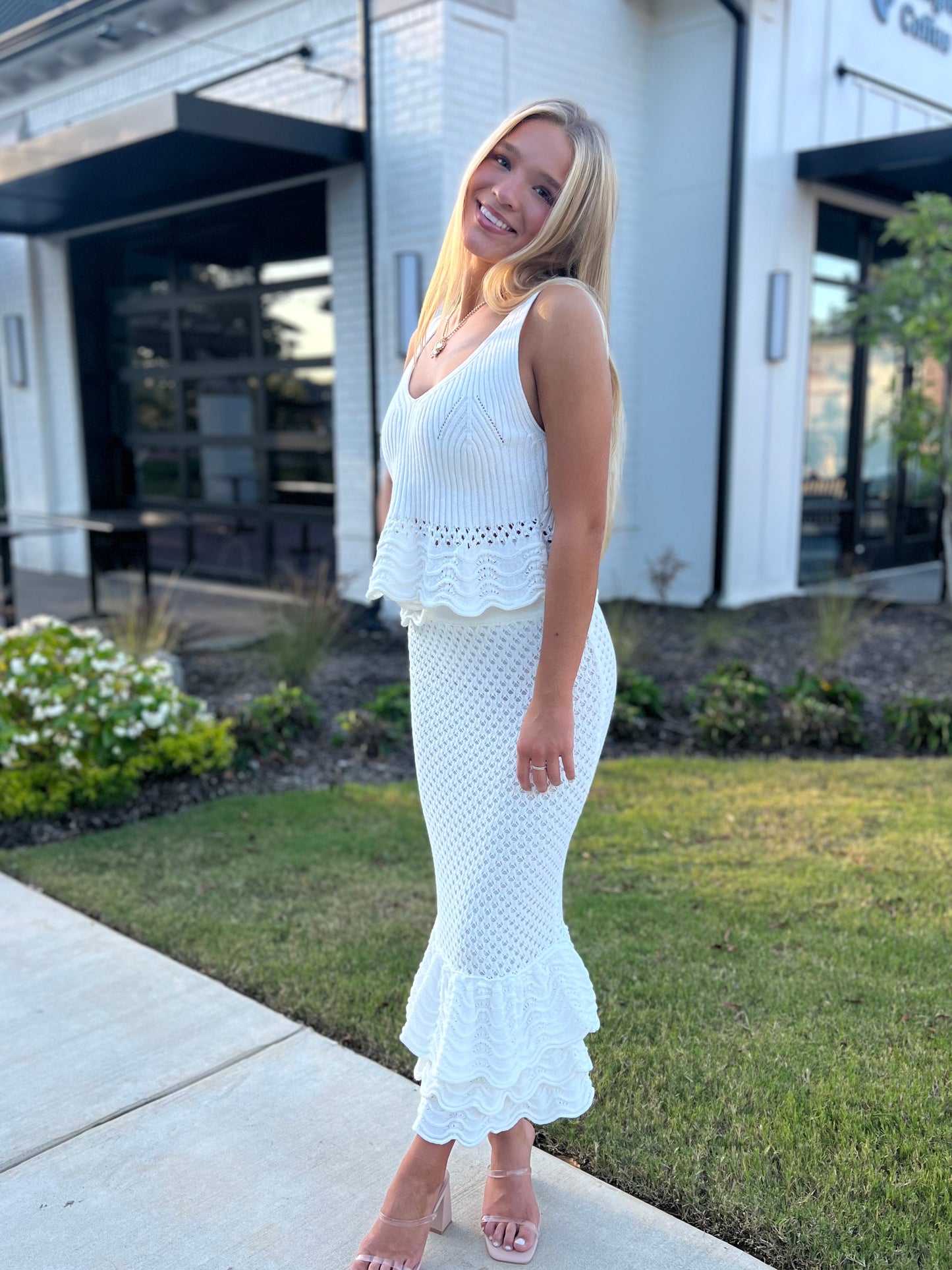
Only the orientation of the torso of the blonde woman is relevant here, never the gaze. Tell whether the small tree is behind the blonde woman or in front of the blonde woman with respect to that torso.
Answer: behind

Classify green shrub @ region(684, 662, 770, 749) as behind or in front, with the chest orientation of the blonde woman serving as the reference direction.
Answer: behind

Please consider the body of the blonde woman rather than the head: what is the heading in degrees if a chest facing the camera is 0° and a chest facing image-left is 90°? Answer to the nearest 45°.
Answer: approximately 45°

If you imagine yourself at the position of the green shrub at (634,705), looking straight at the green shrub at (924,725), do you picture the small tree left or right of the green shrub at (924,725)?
left

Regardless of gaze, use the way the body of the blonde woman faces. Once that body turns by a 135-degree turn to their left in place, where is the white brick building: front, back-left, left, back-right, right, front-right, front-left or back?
left

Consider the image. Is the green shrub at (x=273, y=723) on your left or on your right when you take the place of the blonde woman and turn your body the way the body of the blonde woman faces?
on your right

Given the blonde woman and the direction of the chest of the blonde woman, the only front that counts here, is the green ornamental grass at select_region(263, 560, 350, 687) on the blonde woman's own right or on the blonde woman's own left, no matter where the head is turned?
on the blonde woman's own right

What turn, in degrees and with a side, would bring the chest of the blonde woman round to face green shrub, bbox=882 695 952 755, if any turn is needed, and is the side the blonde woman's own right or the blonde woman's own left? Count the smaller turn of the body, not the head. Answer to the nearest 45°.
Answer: approximately 180°

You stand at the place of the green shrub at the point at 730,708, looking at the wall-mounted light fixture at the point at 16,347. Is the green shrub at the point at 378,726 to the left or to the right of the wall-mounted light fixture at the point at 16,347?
left

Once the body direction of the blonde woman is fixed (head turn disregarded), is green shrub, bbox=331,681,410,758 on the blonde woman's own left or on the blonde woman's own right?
on the blonde woman's own right

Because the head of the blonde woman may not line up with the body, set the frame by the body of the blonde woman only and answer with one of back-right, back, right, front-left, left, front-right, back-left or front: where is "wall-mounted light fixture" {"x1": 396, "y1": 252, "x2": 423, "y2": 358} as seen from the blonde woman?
back-right

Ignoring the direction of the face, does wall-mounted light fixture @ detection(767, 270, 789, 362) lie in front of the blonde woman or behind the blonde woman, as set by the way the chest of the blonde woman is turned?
behind

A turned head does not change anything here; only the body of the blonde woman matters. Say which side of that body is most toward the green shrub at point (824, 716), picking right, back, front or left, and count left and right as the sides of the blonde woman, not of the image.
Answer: back
